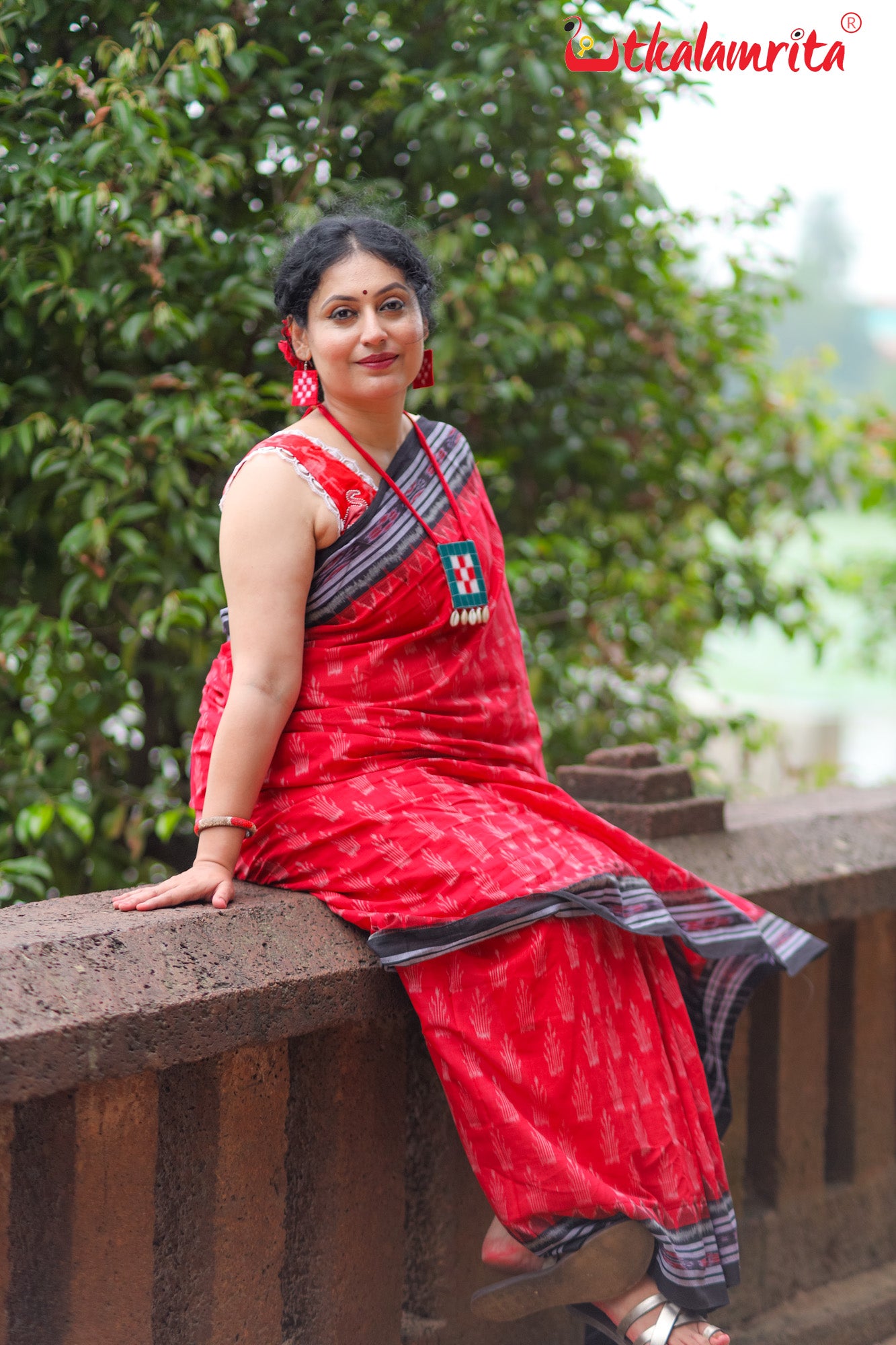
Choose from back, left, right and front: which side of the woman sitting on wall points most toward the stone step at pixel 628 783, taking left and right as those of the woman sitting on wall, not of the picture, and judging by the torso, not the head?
left

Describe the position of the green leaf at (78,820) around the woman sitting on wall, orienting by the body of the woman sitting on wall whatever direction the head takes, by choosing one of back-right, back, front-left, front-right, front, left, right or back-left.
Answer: back

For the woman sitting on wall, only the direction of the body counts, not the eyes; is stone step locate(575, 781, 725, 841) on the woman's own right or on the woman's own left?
on the woman's own left

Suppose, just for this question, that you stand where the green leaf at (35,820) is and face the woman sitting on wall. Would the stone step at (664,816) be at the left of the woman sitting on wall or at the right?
left

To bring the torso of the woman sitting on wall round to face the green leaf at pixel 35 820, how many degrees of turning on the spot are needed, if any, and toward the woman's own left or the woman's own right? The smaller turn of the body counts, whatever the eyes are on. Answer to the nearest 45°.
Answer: approximately 180°

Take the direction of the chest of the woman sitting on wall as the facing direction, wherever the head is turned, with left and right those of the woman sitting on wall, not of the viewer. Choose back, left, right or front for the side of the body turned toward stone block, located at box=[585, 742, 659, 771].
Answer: left

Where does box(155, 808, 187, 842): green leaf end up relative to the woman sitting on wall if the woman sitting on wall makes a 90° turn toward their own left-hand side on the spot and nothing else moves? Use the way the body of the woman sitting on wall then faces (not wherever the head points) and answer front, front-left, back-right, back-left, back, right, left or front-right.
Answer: left

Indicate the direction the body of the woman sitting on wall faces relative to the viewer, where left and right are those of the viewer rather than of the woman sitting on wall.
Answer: facing the viewer and to the right of the viewer
